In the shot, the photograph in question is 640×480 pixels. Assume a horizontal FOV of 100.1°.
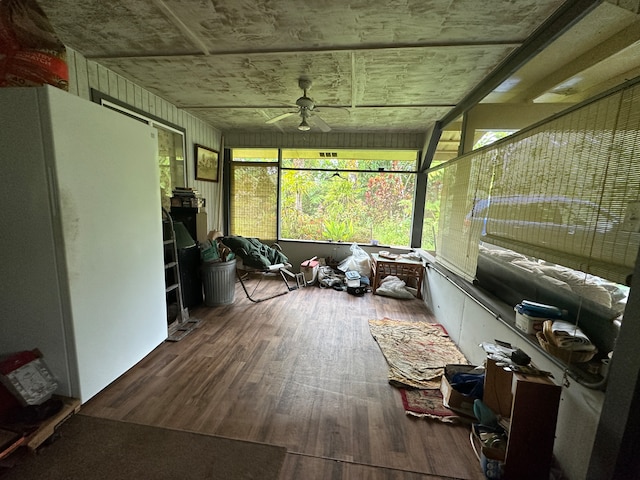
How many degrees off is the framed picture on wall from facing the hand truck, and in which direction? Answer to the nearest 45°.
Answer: approximately 45° to its right

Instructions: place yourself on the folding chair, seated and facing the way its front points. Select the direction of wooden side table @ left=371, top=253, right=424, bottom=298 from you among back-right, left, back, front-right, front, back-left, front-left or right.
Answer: front-left

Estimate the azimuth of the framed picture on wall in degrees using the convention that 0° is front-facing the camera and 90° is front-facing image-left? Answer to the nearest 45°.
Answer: approximately 315°

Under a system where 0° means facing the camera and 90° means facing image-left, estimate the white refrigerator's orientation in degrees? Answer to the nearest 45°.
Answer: approximately 315°

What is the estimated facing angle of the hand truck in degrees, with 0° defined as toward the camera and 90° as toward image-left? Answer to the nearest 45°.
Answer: approximately 315°

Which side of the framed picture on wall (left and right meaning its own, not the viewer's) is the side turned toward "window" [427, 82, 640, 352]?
front

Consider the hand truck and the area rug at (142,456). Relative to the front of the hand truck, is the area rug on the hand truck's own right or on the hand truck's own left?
on the hand truck's own right

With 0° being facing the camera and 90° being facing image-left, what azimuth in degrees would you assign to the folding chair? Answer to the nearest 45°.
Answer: approximately 315°

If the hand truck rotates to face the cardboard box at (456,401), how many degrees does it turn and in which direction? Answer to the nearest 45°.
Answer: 0° — it already faces it

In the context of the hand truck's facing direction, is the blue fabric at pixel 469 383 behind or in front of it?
in front
